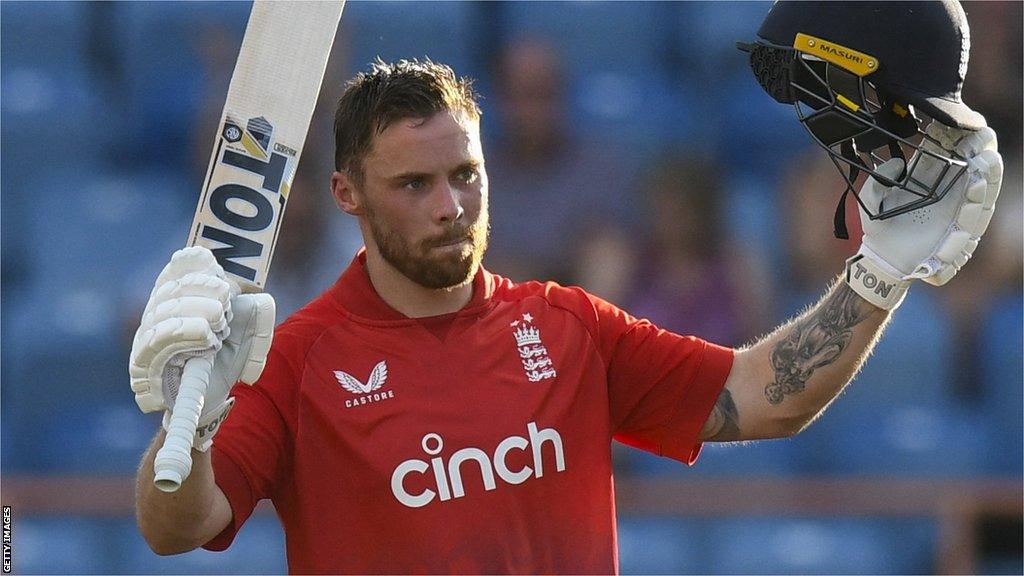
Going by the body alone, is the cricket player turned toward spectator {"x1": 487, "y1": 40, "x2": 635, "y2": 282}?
no

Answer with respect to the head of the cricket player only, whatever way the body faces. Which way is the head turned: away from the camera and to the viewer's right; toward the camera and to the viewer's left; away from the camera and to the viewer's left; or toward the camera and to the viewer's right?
toward the camera and to the viewer's right

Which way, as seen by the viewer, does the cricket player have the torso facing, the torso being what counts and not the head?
toward the camera

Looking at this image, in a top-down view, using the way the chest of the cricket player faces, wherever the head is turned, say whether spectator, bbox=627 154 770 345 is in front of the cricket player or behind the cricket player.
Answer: behind

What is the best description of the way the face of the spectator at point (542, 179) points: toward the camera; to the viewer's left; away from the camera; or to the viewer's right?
toward the camera
